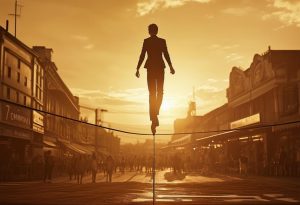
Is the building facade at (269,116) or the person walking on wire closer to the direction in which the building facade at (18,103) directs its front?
the building facade

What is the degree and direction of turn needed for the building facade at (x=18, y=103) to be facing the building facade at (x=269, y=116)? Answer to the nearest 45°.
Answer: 0° — it already faces it

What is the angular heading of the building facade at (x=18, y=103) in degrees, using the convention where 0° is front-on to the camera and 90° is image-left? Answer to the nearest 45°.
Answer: approximately 270°

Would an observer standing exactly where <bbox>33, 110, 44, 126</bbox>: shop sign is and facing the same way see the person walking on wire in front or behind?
in front

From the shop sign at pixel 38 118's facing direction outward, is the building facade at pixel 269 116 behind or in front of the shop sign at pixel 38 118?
in front
